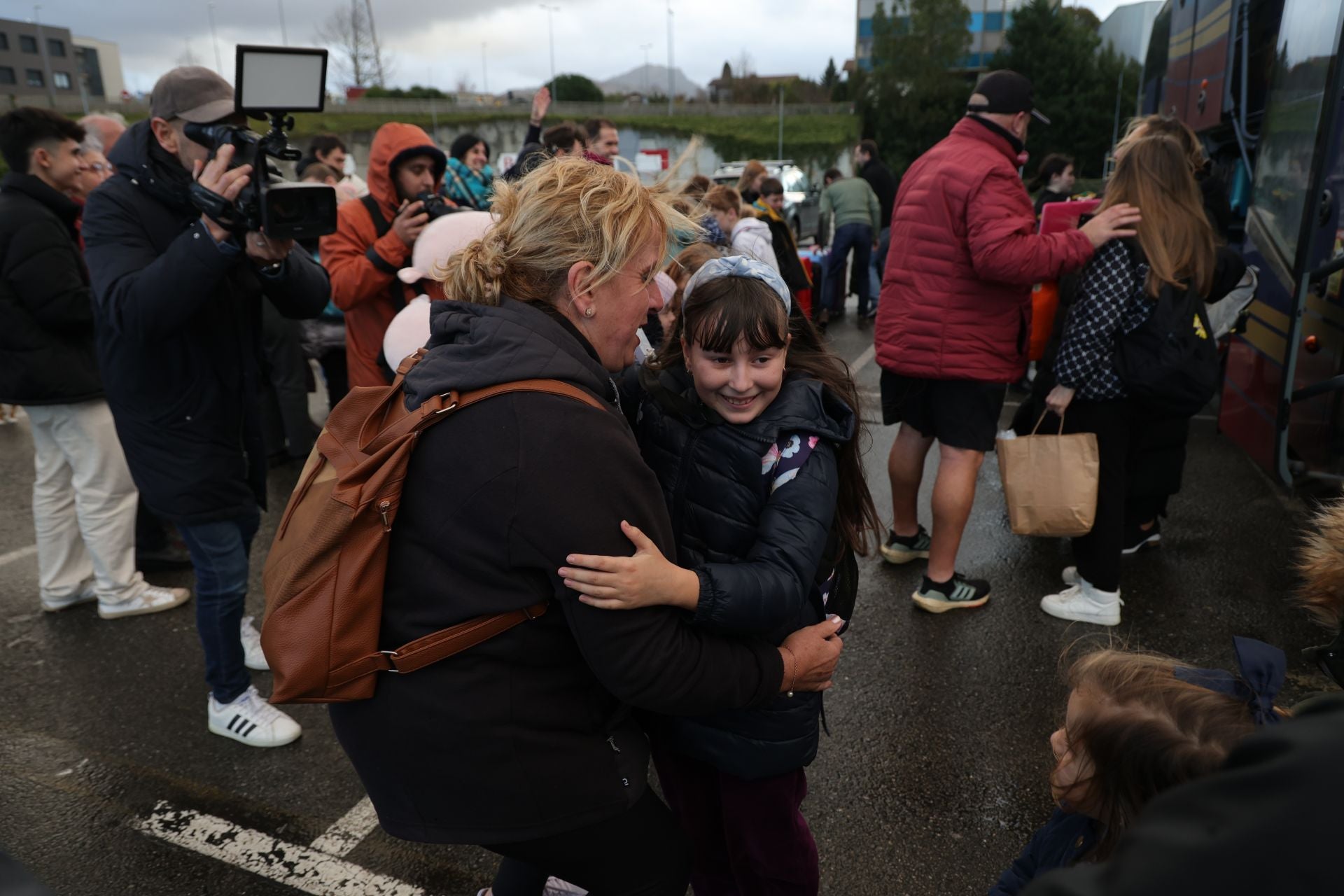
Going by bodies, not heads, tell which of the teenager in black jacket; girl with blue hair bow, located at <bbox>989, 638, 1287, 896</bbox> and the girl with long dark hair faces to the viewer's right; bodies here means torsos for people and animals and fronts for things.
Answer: the teenager in black jacket

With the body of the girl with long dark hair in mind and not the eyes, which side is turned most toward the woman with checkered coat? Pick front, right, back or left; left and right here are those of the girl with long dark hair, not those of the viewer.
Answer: back

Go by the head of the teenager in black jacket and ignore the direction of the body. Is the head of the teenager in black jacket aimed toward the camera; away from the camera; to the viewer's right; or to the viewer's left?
to the viewer's right

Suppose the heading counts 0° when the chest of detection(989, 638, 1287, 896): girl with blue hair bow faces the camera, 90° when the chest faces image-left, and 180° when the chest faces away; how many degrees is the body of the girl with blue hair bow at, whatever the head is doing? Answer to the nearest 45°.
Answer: approximately 90°

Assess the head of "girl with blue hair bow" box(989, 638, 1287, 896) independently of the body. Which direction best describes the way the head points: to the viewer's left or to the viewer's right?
to the viewer's left

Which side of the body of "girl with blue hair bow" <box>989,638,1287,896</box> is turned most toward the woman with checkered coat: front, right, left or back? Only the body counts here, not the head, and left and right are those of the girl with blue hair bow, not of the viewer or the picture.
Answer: right

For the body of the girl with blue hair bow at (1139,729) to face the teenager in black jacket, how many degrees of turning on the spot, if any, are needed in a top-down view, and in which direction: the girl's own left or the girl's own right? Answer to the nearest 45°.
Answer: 0° — they already face them

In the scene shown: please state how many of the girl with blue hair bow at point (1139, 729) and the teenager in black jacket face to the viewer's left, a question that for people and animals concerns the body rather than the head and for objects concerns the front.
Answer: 1

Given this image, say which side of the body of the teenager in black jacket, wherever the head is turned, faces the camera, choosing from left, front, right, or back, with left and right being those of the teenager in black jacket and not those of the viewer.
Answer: right

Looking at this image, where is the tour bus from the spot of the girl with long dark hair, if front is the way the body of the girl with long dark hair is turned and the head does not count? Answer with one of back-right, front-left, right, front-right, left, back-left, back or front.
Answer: back

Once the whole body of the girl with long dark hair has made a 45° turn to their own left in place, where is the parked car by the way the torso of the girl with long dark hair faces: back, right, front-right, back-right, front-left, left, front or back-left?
back

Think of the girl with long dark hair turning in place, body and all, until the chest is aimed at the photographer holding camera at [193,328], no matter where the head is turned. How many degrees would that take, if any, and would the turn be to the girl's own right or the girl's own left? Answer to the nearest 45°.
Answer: approximately 90° to the girl's own right
